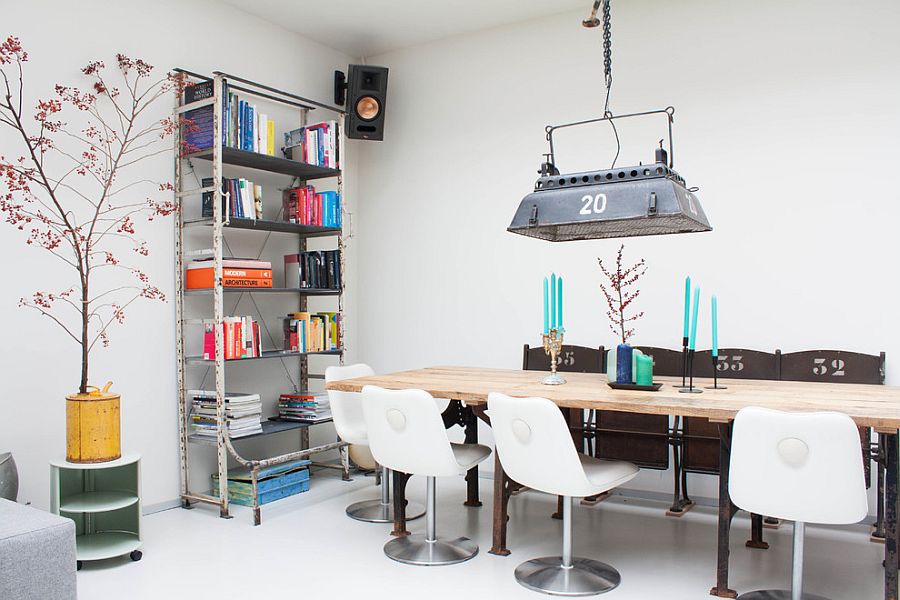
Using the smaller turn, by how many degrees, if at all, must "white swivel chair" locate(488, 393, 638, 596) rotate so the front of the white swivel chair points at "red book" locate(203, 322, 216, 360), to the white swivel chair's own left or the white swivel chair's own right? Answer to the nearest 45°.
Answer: approximately 90° to the white swivel chair's own left

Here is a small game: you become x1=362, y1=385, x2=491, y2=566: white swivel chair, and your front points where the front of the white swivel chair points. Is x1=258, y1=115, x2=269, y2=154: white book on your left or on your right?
on your left

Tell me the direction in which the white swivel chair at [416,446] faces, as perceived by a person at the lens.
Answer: facing away from the viewer and to the right of the viewer

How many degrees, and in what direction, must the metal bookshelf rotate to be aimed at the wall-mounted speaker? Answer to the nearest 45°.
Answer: approximately 90° to its left

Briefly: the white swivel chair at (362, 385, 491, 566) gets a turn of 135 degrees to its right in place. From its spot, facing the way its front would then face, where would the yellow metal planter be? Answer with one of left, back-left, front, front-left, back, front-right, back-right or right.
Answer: right

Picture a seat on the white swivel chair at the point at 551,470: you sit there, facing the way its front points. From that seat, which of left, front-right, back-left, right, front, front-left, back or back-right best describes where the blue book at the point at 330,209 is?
left

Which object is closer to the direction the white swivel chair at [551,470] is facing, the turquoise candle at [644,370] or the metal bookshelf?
the turquoise candle

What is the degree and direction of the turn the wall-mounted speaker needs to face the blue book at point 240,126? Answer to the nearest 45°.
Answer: approximately 45° to its right

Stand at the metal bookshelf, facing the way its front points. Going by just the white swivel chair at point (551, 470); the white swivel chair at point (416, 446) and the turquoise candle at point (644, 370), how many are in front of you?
3

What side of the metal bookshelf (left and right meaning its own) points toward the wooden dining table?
front

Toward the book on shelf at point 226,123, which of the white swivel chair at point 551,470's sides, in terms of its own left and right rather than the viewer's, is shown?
left

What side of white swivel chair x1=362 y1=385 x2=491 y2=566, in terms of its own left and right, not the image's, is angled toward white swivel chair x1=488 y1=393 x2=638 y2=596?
right

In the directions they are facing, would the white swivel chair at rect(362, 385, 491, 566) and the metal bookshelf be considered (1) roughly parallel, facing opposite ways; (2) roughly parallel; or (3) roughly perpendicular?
roughly perpendicular
